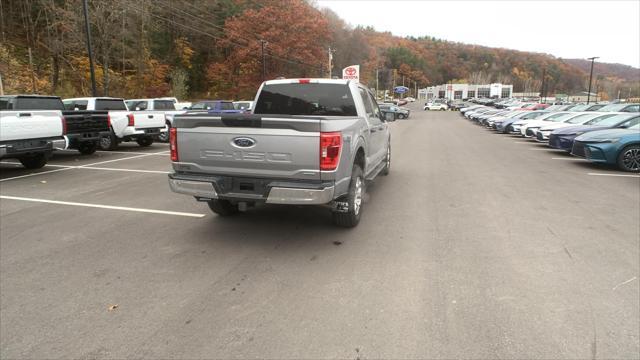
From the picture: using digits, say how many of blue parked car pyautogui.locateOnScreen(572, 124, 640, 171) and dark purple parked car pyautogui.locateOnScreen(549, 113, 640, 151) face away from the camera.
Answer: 0

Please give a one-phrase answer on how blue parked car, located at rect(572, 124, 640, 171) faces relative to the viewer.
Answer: facing the viewer and to the left of the viewer

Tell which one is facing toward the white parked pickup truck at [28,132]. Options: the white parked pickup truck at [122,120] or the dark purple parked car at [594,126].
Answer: the dark purple parked car

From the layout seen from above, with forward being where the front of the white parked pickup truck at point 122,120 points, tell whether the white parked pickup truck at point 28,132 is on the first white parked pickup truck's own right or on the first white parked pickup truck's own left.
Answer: on the first white parked pickup truck's own left

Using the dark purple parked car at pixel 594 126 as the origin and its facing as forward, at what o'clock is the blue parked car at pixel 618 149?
the blue parked car at pixel 618 149 is roughly at 10 o'clock from the dark purple parked car at pixel 594 126.

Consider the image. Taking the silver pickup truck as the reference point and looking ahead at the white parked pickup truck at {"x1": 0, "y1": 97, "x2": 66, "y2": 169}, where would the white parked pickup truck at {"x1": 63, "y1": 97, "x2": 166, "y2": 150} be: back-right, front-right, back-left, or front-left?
front-right

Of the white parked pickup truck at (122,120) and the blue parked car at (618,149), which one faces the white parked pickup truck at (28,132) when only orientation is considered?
the blue parked car

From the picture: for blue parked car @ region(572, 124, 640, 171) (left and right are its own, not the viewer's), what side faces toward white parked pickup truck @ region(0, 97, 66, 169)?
front

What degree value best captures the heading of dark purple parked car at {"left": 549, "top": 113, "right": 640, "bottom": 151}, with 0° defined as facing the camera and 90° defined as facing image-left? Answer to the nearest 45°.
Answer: approximately 45°

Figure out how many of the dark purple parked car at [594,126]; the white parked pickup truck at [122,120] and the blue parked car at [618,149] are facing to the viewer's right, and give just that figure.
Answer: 0

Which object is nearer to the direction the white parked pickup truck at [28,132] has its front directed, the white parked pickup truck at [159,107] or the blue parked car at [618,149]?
the white parked pickup truck

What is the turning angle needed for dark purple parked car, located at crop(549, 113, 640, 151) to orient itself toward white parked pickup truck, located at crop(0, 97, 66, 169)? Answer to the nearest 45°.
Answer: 0° — it already faces it

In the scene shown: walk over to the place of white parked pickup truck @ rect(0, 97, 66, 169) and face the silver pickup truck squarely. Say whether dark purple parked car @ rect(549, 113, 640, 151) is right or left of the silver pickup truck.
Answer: left
